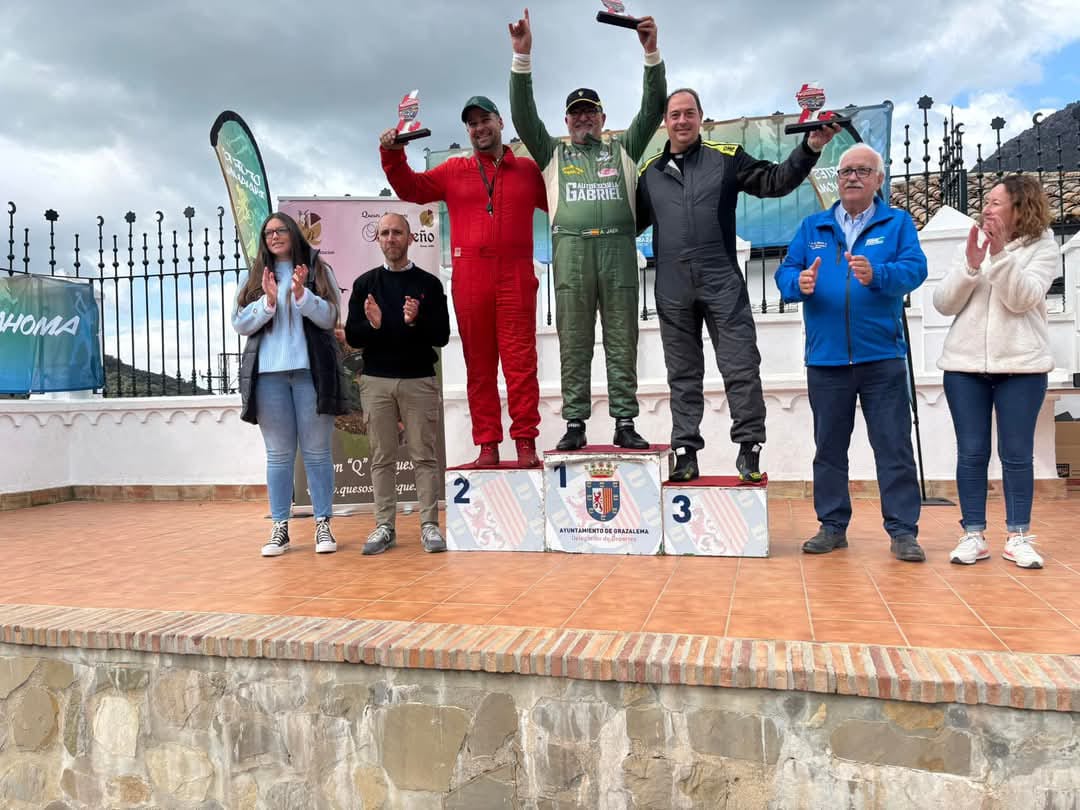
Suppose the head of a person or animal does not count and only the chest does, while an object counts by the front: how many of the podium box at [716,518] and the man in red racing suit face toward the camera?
2

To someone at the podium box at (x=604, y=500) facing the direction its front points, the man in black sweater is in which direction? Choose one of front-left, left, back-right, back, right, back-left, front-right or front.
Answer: right

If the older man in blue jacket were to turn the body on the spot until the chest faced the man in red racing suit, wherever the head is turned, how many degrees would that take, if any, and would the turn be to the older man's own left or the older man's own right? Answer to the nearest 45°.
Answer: approximately 90° to the older man's own right

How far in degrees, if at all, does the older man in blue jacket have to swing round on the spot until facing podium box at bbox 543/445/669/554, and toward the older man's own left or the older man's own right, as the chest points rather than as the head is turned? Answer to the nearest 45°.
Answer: approximately 90° to the older man's own right

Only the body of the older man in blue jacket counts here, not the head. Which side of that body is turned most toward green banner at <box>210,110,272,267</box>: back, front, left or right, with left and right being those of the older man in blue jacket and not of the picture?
right
